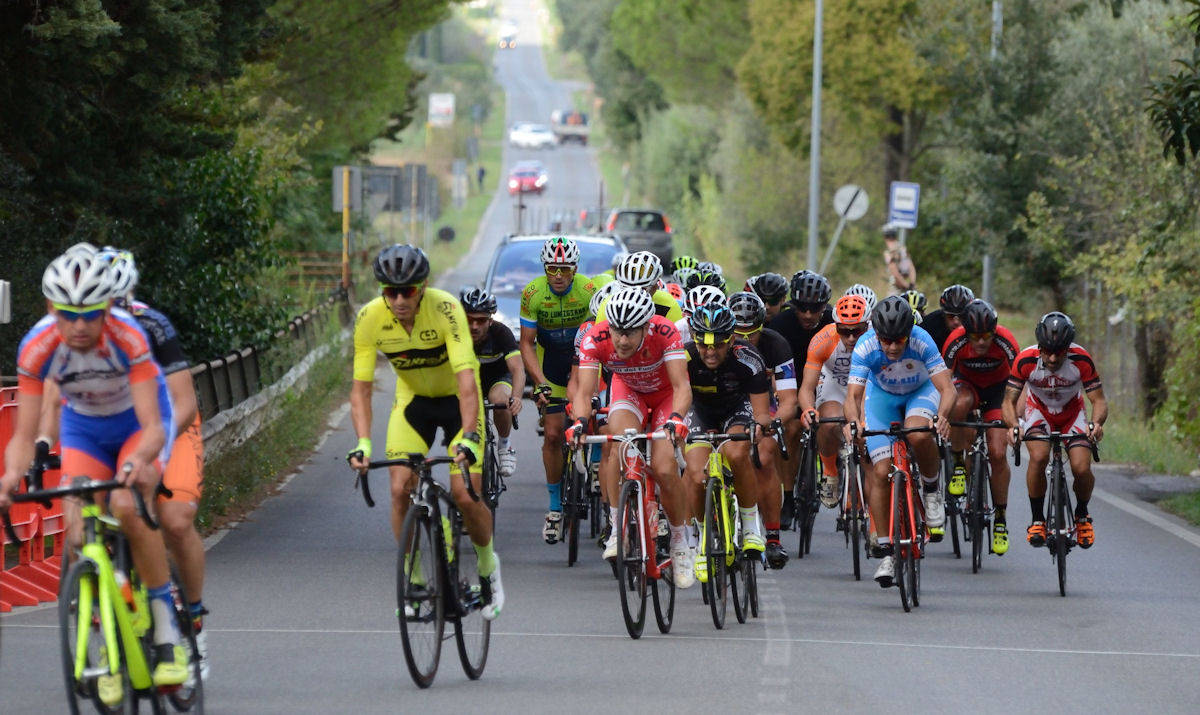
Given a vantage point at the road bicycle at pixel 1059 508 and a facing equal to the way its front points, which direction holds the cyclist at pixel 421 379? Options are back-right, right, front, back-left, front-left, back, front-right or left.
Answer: front-right

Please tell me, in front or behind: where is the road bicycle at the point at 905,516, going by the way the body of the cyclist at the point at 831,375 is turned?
in front

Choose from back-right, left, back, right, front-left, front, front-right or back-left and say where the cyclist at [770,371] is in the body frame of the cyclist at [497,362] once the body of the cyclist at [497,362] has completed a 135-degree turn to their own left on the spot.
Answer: right

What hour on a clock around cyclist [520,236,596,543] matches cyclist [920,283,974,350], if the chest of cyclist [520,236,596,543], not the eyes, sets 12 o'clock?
cyclist [920,283,974,350] is roughly at 9 o'clock from cyclist [520,236,596,543].

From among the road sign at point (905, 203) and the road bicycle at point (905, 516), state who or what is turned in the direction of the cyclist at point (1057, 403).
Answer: the road sign

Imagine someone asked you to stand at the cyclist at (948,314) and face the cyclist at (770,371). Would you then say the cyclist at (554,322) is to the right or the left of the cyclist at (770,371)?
right

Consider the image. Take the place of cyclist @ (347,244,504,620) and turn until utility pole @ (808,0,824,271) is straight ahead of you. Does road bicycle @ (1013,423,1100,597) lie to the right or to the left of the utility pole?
right
